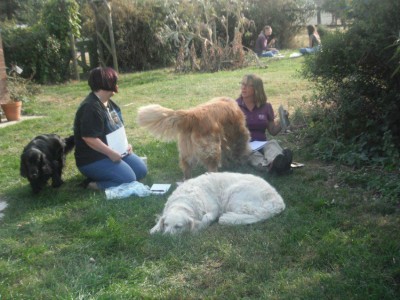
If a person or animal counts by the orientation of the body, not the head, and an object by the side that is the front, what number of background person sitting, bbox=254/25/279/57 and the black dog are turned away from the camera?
0

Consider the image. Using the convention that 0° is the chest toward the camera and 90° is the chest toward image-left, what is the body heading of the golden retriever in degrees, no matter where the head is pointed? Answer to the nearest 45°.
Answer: approximately 225°

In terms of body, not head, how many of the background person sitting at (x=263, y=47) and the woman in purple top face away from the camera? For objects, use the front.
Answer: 0

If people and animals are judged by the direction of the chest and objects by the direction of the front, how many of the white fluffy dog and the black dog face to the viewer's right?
0

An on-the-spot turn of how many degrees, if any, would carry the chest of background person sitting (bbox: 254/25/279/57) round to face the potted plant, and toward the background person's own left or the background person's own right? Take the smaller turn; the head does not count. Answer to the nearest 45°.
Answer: approximately 90° to the background person's own right

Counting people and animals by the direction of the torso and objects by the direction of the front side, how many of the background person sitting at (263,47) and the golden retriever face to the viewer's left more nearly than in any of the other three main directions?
0

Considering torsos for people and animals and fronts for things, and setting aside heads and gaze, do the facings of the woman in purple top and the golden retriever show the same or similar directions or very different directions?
very different directions

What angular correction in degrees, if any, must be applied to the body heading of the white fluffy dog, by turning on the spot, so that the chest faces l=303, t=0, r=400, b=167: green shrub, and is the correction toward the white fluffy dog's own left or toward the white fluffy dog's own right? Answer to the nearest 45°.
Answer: approximately 180°

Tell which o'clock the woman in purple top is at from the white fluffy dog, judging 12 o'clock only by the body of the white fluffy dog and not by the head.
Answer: The woman in purple top is roughly at 5 o'clock from the white fluffy dog.
